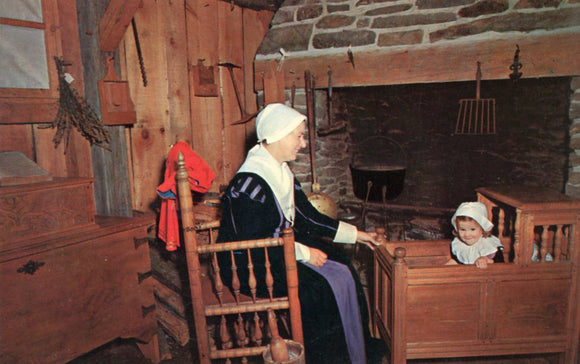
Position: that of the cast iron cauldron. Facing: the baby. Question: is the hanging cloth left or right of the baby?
right

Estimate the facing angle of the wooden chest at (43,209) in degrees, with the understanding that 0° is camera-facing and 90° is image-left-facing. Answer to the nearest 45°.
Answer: approximately 315°

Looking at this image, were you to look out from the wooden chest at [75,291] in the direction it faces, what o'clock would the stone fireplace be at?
The stone fireplace is roughly at 10 o'clock from the wooden chest.

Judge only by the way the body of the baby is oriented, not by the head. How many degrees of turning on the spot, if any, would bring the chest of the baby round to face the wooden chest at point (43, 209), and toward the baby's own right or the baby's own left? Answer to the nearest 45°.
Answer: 0° — they already face it

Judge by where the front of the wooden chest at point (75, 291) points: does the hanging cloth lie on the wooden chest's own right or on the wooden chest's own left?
on the wooden chest's own left
